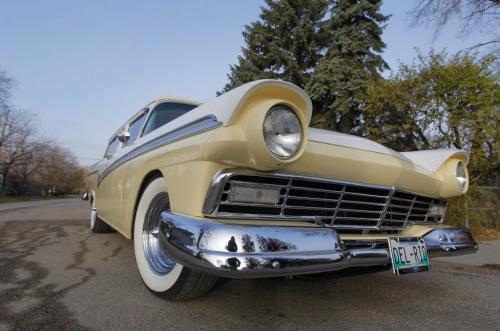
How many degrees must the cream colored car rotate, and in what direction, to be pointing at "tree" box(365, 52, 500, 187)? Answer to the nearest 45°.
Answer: approximately 90° to its left

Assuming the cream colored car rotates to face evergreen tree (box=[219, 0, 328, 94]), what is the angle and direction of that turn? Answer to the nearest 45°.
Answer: approximately 135° to its left

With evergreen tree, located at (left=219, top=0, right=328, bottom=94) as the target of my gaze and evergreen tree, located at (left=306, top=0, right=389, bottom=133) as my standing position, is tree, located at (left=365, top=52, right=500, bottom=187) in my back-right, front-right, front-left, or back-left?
back-left

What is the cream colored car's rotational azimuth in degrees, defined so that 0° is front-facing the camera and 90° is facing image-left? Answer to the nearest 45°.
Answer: approximately 315°

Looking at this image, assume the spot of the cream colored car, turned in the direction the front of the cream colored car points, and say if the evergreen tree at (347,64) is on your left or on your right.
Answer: on your left

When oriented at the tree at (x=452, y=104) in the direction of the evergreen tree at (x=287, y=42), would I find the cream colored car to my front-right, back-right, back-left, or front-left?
back-left

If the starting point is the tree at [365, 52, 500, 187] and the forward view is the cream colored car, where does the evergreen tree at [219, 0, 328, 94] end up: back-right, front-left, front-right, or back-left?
back-right
